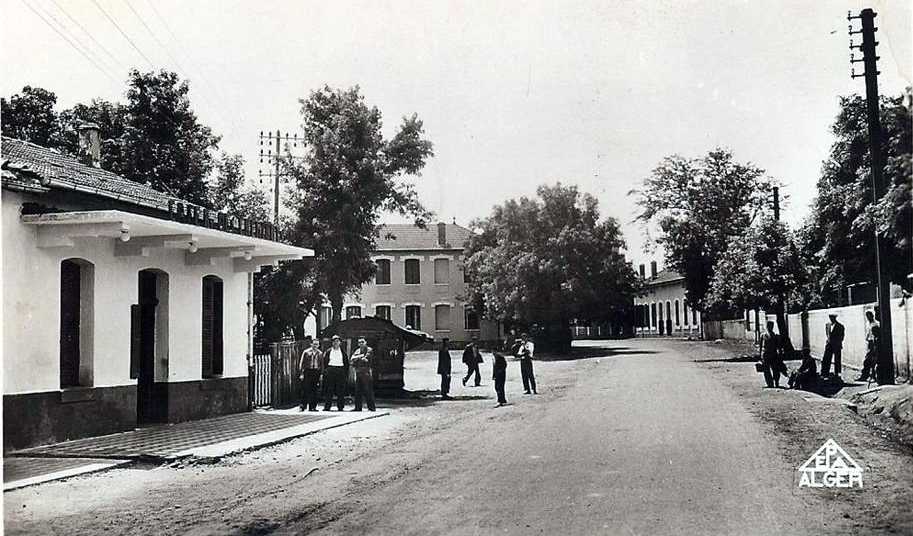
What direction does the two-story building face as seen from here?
toward the camera

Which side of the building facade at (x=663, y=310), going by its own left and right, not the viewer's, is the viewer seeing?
front

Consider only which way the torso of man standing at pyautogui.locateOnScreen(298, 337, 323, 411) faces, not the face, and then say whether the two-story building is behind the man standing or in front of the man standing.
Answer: behind

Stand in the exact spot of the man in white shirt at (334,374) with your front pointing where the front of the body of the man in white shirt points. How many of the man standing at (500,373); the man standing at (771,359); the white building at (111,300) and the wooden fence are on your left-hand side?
2

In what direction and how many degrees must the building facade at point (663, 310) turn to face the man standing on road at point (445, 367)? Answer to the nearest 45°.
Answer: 0° — it already faces them

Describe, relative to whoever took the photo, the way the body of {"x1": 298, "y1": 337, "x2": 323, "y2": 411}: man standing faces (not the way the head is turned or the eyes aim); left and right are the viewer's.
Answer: facing the viewer

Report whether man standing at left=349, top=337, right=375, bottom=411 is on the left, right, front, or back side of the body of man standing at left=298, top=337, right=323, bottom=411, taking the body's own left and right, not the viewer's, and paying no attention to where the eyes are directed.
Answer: left

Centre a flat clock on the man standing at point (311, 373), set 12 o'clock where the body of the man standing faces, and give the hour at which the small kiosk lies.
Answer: The small kiosk is roughly at 7 o'clock from the man standing.

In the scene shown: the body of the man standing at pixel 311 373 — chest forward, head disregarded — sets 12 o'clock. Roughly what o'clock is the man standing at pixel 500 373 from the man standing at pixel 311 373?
the man standing at pixel 500 373 is roughly at 9 o'clock from the man standing at pixel 311 373.

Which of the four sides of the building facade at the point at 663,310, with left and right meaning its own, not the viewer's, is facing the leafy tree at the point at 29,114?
front

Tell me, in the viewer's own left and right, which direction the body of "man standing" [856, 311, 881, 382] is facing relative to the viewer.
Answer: facing the viewer and to the left of the viewer
